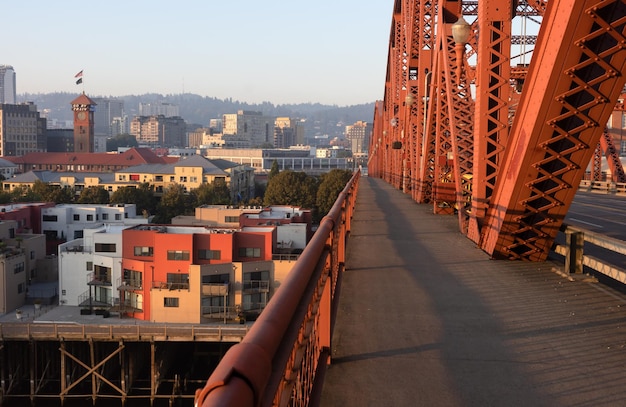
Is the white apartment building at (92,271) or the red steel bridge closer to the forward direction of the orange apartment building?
the red steel bridge

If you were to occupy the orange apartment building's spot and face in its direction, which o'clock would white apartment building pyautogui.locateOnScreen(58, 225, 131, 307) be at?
The white apartment building is roughly at 4 o'clock from the orange apartment building.

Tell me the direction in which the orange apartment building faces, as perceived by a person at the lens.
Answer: facing the viewer
